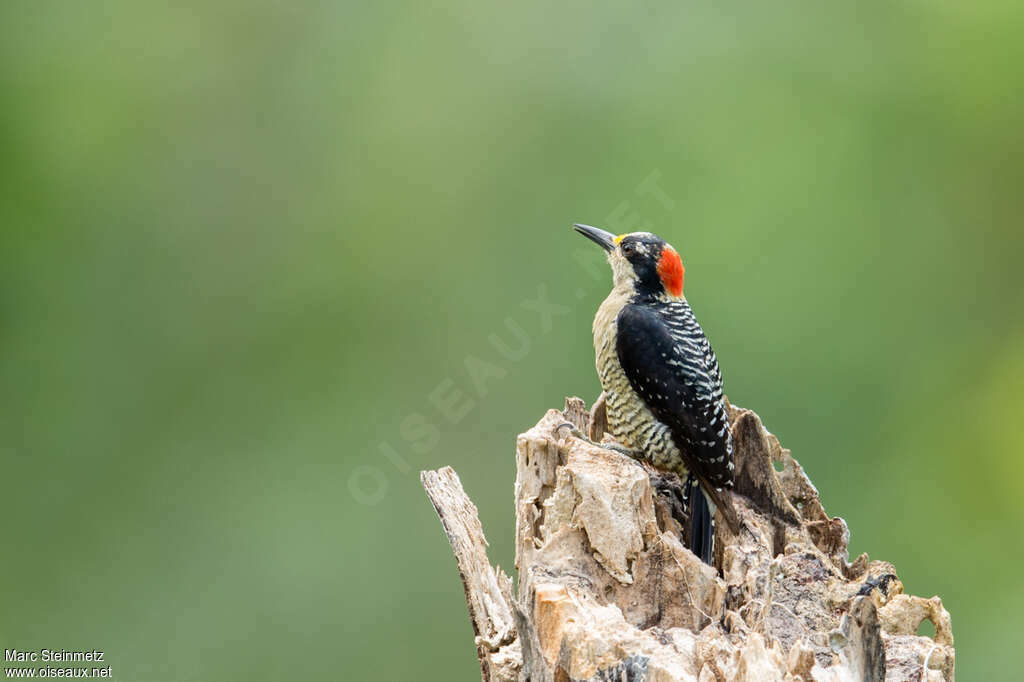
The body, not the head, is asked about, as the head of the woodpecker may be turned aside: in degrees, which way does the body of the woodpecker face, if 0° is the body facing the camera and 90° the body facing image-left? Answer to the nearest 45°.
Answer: approximately 90°
